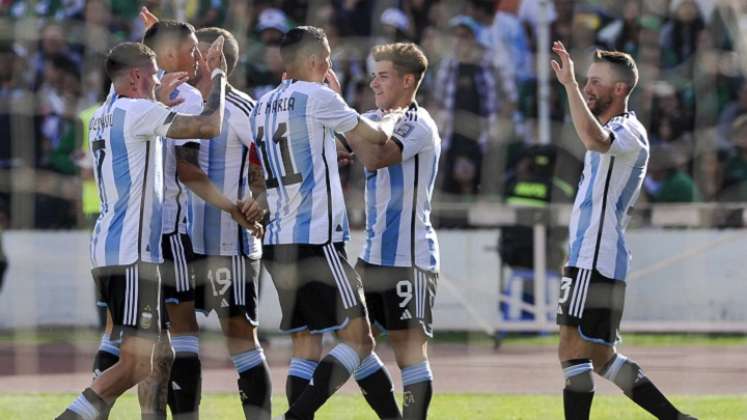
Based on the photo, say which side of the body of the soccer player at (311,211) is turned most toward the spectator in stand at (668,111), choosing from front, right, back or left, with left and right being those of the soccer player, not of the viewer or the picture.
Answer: front

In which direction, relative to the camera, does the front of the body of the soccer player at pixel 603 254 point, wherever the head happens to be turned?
to the viewer's left

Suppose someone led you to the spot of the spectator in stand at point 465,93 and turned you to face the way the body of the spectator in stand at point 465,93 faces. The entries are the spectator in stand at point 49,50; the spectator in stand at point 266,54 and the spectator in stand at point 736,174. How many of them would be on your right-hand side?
2

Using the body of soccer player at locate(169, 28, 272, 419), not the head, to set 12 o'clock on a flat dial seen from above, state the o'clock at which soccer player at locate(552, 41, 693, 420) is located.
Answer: soccer player at locate(552, 41, 693, 420) is roughly at 8 o'clock from soccer player at locate(169, 28, 272, 419).

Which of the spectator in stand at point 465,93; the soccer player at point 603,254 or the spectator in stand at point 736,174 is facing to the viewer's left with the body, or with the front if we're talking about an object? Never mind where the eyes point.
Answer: the soccer player

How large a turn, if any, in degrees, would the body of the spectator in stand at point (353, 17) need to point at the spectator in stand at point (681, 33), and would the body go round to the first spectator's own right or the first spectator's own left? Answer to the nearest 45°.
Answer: approximately 90° to the first spectator's own left

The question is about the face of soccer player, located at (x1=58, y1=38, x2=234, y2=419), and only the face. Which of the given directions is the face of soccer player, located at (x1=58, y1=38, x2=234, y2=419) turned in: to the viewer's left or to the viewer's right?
to the viewer's right

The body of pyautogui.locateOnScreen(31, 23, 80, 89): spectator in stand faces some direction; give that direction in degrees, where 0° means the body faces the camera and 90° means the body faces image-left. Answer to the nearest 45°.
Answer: approximately 0°

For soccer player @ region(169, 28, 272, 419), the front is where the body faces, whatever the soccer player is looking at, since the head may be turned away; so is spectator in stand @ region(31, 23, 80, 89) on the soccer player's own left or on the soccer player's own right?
on the soccer player's own right
